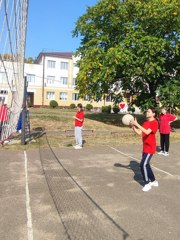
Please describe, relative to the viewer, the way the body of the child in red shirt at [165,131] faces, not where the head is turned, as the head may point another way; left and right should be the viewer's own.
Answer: facing the viewer and to the left of the viewer

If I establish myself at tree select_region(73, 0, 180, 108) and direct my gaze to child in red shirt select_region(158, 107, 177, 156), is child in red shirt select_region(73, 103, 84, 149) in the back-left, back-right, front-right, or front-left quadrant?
front-right

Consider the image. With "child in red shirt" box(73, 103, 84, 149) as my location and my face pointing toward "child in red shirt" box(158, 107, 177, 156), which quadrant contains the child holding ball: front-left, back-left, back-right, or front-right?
front-right

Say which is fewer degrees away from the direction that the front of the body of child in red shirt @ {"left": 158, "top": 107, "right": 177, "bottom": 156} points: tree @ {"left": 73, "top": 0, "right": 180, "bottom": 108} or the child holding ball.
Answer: the child holding ball

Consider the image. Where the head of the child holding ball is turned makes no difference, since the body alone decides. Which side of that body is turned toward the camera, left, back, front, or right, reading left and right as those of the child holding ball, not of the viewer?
left

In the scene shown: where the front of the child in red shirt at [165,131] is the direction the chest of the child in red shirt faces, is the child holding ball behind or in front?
in front

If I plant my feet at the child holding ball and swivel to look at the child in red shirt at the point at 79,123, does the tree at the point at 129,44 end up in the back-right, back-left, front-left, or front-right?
front-right

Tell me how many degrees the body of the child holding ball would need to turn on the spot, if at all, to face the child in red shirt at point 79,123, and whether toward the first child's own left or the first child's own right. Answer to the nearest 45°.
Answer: approximately 45° to the first child's own right
